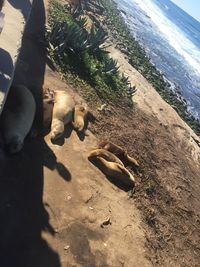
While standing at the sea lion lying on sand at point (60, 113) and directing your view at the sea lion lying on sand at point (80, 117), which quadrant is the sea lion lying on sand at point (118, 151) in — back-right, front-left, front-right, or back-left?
front-right

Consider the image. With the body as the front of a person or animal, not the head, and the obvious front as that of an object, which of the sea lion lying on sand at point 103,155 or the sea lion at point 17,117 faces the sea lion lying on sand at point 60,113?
the sea lion lying on sand at point 103,155

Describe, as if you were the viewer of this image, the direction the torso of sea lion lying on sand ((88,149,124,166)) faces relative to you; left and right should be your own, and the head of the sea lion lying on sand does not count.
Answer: facing to the left of the viewer

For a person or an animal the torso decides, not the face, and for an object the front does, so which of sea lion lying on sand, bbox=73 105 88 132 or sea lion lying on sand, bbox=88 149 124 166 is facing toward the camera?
sea lion lying on sand, bbox=73 105 88 132

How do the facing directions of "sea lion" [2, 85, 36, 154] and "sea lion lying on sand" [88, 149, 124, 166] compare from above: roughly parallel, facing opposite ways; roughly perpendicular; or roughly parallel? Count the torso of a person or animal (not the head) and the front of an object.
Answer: roughly perpendicular

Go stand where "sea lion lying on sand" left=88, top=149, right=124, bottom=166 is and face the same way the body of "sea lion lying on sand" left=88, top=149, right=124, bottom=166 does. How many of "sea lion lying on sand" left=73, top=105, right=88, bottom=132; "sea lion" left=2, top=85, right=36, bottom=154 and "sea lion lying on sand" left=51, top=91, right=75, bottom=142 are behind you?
0

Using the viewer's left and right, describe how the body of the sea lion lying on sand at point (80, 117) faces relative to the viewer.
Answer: facing the viewer

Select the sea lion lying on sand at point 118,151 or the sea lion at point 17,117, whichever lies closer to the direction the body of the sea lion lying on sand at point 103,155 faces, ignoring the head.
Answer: the sea lion

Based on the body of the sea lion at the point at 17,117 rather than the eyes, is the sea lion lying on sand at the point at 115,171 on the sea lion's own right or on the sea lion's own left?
on the sea lion's own left

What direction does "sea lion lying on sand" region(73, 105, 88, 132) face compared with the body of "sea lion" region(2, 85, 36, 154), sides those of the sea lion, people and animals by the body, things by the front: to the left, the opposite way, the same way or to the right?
the same way

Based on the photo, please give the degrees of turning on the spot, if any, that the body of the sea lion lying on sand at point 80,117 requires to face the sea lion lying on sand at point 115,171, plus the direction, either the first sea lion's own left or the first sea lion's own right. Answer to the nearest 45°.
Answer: approximately 45° to the first sea lion's own left

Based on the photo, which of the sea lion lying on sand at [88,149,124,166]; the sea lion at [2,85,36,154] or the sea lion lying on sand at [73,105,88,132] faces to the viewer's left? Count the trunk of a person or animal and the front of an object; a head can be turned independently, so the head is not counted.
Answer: the sea lion lying on sand at [88,149,124,166]

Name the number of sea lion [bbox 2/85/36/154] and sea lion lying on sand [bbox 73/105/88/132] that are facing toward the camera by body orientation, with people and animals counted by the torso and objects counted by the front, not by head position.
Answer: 2
